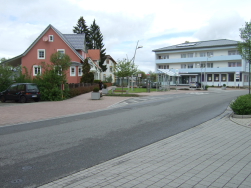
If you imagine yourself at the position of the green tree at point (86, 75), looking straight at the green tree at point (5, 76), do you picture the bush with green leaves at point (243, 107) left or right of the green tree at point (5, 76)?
left

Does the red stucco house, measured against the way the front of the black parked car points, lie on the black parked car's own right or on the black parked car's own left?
on the black parked car's own right

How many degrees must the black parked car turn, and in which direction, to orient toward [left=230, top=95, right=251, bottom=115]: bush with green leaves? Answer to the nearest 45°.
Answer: approximately 180°

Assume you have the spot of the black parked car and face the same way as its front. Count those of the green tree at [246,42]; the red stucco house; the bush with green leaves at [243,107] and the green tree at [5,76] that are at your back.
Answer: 2

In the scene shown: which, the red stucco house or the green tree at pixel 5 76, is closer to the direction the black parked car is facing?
the green tree

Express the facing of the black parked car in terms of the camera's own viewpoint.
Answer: facing away from the viewer and to the left of the viewer

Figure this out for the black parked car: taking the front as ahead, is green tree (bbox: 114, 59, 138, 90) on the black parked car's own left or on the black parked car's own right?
on the black parked car's own right

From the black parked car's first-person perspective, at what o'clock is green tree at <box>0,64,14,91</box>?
The green tree is roughly at 1 o'clock from the black parked car.

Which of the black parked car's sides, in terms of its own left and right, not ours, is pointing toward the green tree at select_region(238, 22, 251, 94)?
back

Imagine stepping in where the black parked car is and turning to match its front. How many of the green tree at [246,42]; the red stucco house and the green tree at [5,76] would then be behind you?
1

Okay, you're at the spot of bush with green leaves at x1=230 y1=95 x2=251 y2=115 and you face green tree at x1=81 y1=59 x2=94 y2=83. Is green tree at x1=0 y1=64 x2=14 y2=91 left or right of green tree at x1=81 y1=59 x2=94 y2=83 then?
left
